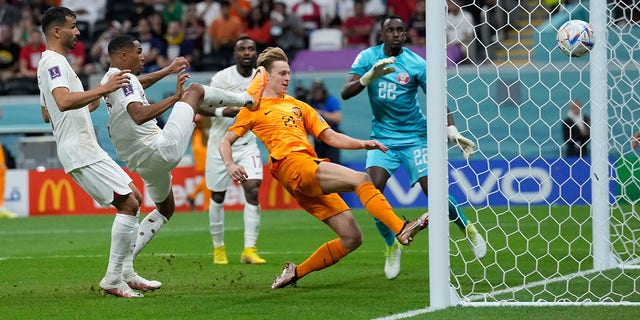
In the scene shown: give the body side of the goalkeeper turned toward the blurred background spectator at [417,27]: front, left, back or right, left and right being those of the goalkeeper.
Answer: back

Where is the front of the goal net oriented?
to the viewer's left

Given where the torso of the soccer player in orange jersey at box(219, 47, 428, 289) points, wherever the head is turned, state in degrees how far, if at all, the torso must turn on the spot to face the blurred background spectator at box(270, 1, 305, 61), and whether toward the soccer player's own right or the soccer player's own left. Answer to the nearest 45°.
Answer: approximately 135° to the soccer player's own left

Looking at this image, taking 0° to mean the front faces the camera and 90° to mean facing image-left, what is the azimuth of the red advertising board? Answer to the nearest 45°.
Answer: approximately 0°

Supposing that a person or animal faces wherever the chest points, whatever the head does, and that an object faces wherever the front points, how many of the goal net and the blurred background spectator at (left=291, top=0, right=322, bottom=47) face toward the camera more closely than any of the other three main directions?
1

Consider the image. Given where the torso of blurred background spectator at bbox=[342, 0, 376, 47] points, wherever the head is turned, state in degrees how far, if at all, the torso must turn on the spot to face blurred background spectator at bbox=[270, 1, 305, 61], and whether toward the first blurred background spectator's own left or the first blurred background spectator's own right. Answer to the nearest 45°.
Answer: approximately 90° to the first blurred background spectator's own right

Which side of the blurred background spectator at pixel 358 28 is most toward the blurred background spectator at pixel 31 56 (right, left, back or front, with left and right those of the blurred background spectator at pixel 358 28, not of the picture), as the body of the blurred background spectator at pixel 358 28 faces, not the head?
right

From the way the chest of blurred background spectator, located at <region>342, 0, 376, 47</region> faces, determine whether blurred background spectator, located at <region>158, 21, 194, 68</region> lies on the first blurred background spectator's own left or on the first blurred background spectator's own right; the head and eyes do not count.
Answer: on the first blurred background spectator's own right
